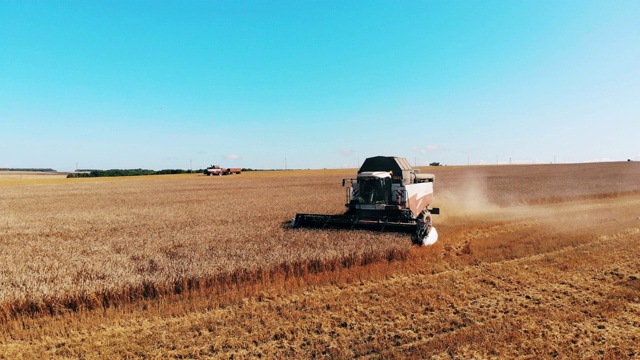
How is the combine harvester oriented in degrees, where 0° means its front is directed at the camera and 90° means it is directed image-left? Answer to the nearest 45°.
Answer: approximately 45°
